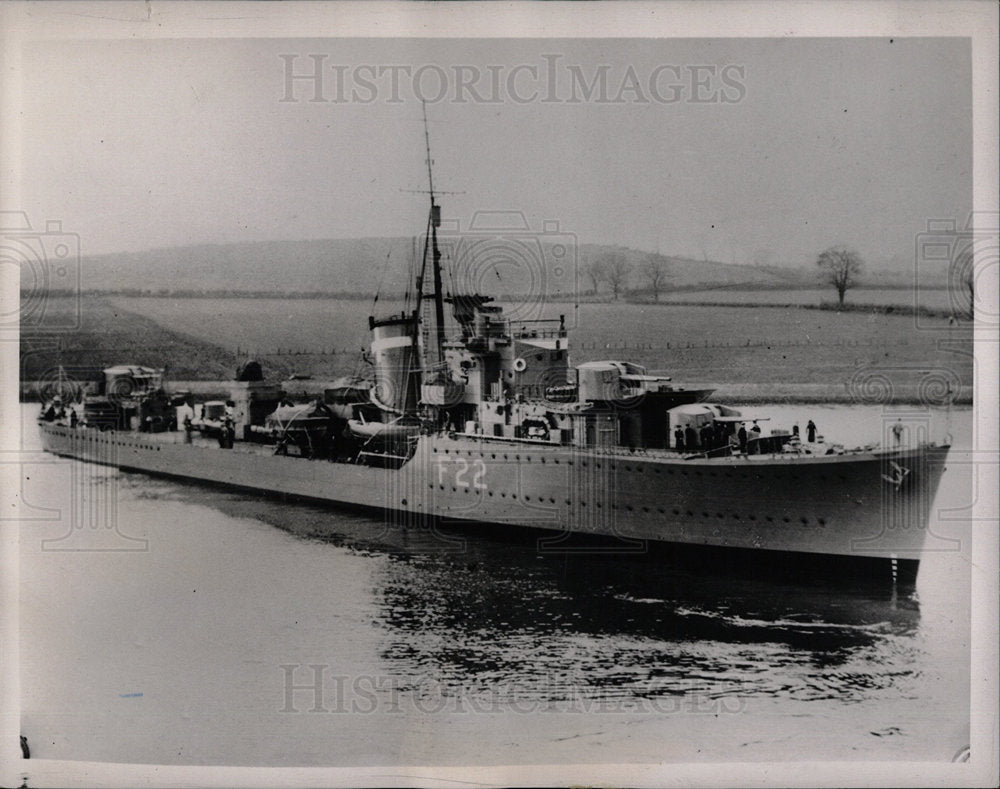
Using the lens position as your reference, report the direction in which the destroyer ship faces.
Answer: facing the viewer and to the right of the viewer
